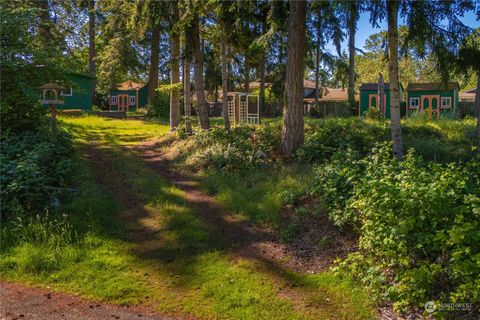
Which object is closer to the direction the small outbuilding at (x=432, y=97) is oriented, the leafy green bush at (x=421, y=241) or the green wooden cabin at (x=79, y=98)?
the leafy green bush

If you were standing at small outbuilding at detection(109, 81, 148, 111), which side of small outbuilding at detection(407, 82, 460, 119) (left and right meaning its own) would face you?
right

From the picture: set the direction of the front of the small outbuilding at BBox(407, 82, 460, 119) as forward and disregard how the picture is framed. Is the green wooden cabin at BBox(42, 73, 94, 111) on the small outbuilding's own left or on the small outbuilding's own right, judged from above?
on the small outbuilding's own right

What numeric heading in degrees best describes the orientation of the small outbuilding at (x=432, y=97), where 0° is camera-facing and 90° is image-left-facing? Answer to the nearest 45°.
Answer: approximately 0°

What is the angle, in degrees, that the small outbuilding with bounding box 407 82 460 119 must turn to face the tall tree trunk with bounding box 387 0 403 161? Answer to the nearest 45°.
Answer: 0° — it already faces it

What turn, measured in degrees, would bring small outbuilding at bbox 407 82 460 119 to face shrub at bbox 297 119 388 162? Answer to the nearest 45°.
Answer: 0° — it already faces it

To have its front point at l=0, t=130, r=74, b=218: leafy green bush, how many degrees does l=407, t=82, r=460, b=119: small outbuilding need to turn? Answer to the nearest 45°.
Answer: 0° — it already faces it

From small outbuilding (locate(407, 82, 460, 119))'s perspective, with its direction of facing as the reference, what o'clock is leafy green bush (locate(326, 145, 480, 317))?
The leafy green bush is roughly at 12 o'clock from the small outbuilding.
